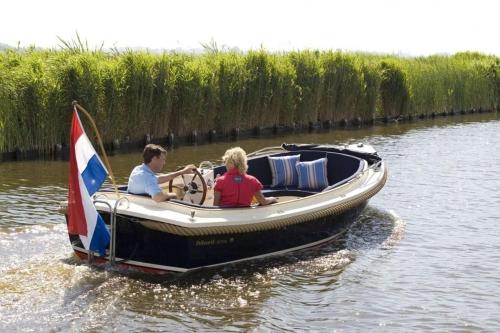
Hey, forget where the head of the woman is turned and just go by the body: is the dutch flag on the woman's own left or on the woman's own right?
on the woman's own left

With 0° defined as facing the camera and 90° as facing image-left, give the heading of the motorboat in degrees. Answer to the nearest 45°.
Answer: approximately 225°

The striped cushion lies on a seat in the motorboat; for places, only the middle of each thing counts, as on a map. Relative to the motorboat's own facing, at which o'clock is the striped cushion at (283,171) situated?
The striped cushion is roughly at 11 o'clock from the motorboat.

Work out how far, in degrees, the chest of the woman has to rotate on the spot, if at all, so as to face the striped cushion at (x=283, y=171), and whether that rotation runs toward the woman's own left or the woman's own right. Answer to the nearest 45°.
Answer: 0° — they already face it

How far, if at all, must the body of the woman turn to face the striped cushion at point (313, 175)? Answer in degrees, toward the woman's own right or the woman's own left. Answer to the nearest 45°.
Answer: approximately 45° to the woman's own right

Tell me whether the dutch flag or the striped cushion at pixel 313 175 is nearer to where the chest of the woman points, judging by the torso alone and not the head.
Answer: the striped cushion

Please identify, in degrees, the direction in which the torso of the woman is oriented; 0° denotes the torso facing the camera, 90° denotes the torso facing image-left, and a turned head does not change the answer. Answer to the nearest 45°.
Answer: approximately 180°

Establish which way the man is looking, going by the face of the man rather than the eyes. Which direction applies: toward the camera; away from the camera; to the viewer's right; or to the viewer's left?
to the viewer's right
